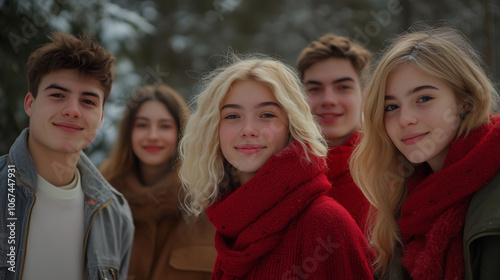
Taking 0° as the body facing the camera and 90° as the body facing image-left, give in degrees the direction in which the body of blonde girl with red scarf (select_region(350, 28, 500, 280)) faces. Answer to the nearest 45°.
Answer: approximately 45°

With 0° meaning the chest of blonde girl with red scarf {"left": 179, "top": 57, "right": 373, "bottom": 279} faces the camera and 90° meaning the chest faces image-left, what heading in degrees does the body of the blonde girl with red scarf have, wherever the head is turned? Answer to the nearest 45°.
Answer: approximately 45°
